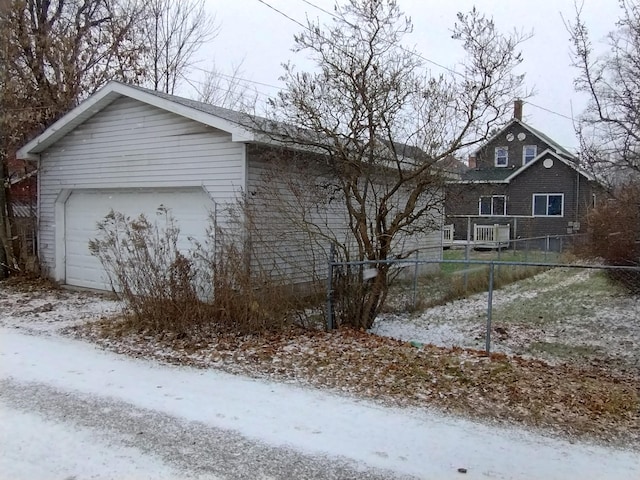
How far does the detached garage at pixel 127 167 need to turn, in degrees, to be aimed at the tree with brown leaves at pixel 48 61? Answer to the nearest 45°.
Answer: approximately 90° to its right

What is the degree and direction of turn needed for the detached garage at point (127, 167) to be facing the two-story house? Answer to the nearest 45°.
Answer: approximately 180°

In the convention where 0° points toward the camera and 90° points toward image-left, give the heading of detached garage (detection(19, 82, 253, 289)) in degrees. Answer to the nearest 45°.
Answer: approximately 45°

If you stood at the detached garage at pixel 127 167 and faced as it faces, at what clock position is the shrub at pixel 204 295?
The shrub is roughly at 10 o'clock from the detached garage.

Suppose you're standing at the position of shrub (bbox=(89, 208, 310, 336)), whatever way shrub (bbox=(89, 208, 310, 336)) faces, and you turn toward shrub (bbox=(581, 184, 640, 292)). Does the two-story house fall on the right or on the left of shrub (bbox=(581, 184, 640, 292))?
left

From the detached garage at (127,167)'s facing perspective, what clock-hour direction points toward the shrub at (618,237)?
The shrub is roughly at 8 o'clock from the detached garage.

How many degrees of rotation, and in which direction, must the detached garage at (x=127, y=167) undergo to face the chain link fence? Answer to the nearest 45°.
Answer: approximately 90° to its left
